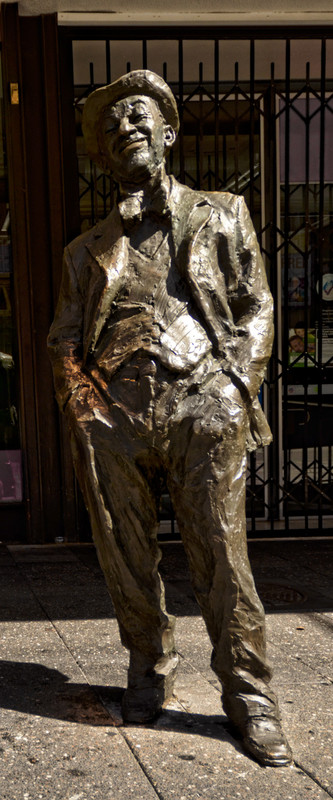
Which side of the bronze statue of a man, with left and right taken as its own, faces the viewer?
front

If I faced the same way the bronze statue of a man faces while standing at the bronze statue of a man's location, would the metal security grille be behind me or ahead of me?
behind
